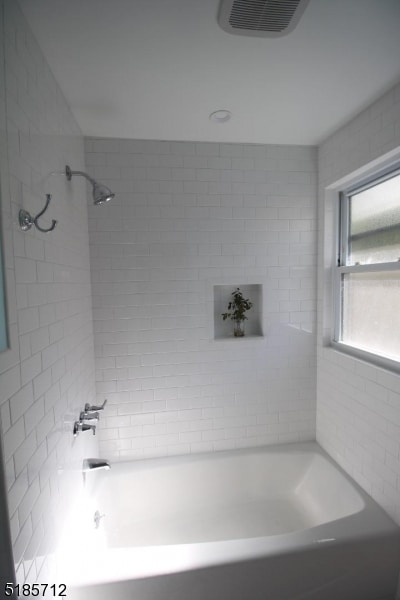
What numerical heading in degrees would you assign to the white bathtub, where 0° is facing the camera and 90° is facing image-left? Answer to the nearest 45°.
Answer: approximately 0°

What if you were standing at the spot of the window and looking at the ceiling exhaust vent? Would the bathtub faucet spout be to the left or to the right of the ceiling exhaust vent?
right

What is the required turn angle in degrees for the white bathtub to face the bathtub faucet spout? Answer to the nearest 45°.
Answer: approximately 90° to its right

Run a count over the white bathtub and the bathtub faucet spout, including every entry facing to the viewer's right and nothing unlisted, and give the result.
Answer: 1

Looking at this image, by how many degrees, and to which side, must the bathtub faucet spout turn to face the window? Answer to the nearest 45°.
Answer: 0° — it already faces it

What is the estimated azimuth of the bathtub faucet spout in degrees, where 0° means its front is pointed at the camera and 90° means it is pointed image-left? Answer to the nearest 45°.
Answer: approximately 270°
